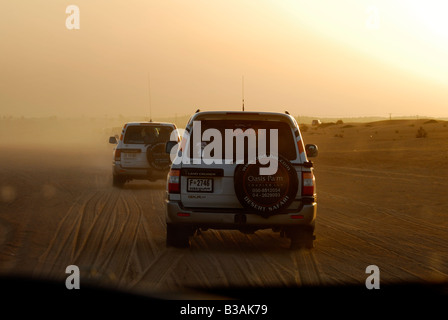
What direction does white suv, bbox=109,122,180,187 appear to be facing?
away from the camera

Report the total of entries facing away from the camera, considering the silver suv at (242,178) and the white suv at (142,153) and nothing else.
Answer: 2

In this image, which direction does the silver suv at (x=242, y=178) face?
away from the camera

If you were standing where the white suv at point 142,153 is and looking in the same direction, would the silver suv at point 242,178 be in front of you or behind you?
behind

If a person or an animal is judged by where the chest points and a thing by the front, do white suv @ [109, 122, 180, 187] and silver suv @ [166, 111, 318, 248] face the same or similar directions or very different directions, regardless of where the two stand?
same or similar directions

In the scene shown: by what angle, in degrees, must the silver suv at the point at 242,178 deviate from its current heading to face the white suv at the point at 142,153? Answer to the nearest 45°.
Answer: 0° — it already faces it
